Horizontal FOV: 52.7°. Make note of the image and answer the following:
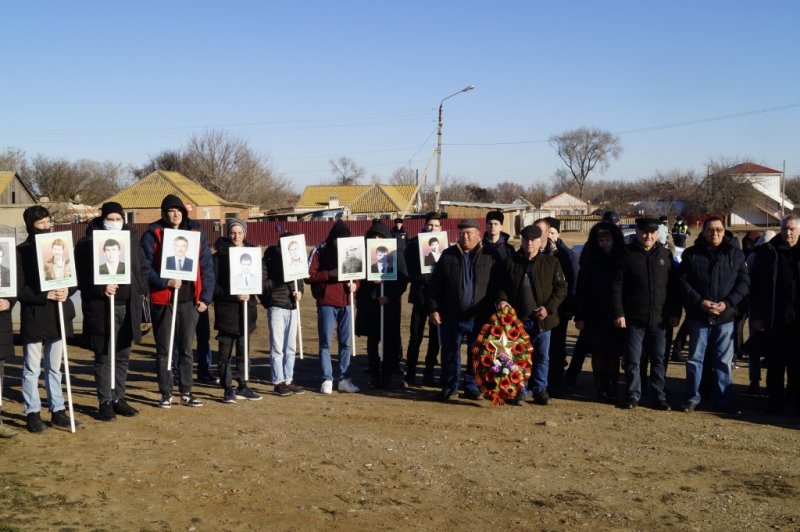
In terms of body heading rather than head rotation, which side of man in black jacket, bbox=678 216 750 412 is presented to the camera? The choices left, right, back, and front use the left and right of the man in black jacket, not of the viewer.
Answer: front

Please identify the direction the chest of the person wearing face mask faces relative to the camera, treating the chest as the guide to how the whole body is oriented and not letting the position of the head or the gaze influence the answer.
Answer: toward the camera

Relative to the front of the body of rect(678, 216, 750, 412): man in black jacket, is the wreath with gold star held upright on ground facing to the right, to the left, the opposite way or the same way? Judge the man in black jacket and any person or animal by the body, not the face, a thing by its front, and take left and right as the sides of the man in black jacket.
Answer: the same way

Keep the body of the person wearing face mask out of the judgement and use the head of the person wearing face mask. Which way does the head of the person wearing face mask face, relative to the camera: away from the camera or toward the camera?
toward the camera

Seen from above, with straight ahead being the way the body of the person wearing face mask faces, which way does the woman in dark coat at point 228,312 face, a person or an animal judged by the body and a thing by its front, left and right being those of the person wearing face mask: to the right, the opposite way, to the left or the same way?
the same way

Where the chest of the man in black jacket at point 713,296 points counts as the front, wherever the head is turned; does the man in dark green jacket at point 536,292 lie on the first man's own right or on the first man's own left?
on the first man's own right

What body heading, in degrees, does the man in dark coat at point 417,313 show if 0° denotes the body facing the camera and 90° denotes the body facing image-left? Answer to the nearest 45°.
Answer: approximately 315°

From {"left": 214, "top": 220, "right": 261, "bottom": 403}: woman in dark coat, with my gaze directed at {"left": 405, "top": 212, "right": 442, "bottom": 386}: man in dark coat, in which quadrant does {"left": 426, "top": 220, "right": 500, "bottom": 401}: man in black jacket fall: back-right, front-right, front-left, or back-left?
front-right

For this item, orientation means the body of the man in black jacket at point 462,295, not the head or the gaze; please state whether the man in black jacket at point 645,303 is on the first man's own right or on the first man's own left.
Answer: on the first man's own left

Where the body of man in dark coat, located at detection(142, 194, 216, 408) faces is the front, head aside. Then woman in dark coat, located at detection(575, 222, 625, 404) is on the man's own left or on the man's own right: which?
on the man's own left

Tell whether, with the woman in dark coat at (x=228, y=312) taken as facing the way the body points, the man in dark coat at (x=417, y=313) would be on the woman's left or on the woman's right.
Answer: on the woman's left

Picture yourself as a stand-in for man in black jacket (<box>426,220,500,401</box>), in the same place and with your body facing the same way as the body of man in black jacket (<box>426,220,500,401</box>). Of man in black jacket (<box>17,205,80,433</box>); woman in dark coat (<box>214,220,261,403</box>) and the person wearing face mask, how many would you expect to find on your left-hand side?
0

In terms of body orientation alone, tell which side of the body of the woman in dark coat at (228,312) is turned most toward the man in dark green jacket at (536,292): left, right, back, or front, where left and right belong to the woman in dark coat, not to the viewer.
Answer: left

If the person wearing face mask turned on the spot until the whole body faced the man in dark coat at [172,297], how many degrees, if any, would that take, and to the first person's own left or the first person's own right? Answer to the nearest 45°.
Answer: approximately 90° to the first person's own left

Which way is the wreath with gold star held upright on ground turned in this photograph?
toward the camera

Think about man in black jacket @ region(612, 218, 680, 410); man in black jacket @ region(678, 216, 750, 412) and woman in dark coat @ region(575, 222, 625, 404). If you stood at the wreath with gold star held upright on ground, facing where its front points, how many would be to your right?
0

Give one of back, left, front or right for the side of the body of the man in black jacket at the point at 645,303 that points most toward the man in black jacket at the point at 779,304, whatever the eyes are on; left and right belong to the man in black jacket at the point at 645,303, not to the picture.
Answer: left

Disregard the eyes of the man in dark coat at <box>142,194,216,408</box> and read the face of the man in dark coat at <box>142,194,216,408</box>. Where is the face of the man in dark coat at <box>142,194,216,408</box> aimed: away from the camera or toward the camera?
toward the camera
